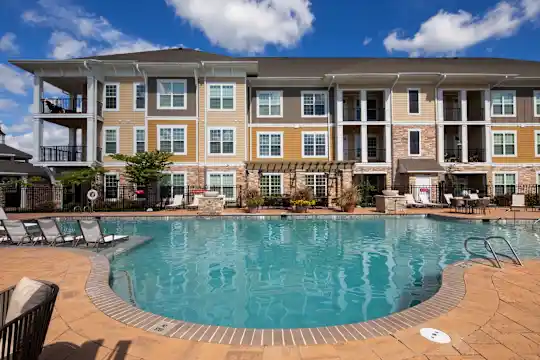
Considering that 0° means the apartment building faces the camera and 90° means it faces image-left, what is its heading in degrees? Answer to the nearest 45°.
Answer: approximately 0°

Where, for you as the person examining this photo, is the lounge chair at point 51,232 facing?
facing away from the viewer and to the right of the viewer

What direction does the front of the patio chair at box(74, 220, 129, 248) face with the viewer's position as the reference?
facing away from the viewer and to the right of the viewer

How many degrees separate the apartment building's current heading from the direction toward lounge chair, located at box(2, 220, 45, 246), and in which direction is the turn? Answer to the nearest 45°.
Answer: approximately 45° to its right

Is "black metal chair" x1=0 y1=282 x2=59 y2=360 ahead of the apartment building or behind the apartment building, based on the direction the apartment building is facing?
ahead

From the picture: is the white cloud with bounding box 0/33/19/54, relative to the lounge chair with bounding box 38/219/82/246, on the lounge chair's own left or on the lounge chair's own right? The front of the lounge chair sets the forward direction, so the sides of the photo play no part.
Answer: on the lounge chair's own left

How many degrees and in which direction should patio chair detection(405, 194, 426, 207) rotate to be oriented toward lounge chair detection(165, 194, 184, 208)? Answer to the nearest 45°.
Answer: approximately 90° to its right

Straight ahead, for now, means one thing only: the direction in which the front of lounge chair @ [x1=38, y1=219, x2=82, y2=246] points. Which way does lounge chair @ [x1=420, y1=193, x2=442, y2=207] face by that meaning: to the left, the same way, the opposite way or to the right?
to the right

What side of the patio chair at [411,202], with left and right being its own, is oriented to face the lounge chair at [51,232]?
right

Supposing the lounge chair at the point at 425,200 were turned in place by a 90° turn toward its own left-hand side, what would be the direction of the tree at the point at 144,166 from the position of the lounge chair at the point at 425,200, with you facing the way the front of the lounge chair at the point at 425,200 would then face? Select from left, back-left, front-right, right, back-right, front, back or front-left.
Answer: back-left

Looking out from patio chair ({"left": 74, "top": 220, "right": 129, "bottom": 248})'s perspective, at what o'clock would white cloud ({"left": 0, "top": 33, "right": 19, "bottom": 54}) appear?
The white cloud is roughly at 10 o'clock from the patio chair.
